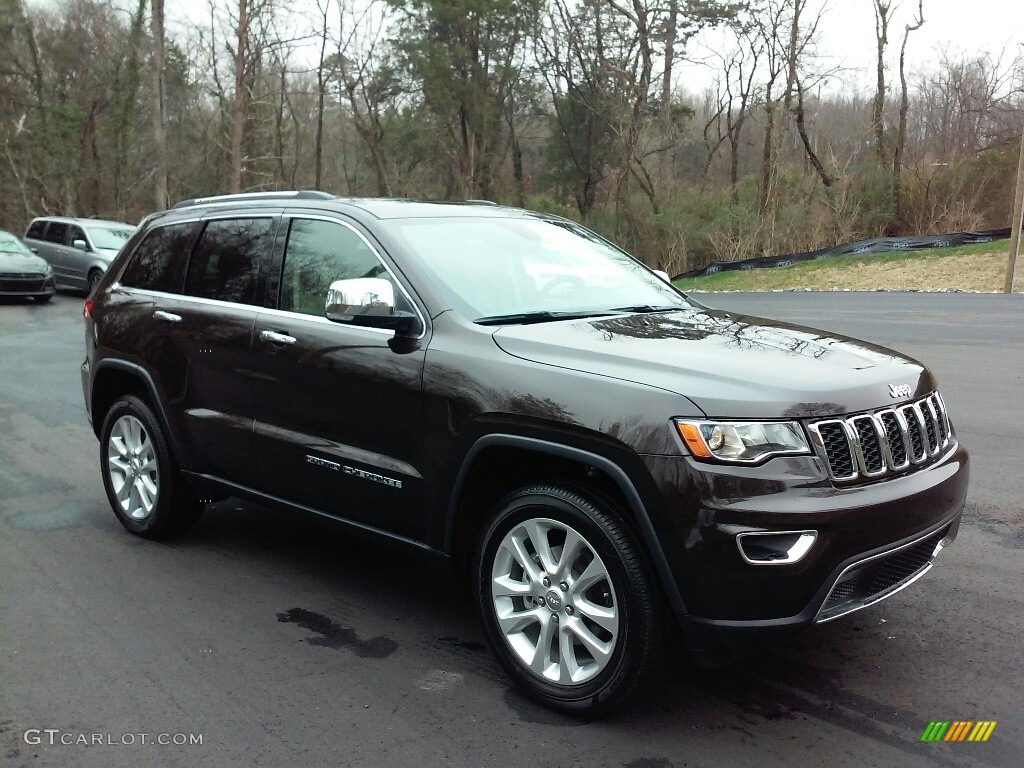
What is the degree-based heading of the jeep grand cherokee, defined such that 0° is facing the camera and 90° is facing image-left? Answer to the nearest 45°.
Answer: approximately 315°

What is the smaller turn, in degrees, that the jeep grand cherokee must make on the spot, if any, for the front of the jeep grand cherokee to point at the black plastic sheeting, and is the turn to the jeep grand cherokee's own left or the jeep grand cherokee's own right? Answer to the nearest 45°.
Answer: approximately 135° to the jeep grand cherokee's own left

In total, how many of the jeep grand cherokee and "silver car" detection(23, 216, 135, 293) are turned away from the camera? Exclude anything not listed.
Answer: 0
